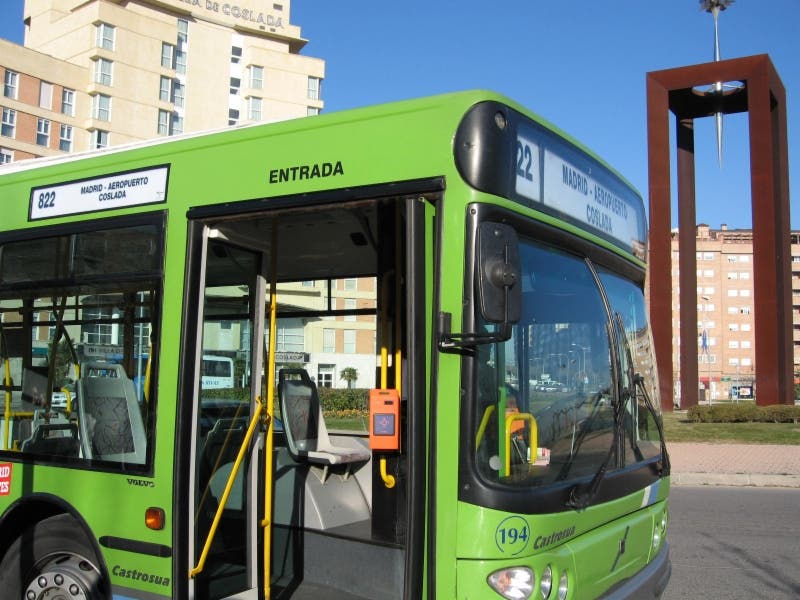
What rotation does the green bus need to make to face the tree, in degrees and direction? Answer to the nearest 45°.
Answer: approximately 135° to its left

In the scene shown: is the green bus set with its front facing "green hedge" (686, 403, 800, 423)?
no

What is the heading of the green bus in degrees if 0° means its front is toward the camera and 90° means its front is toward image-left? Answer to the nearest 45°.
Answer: approximately 315°

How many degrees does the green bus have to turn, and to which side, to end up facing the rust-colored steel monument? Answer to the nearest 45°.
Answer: approximately 90° to its left
